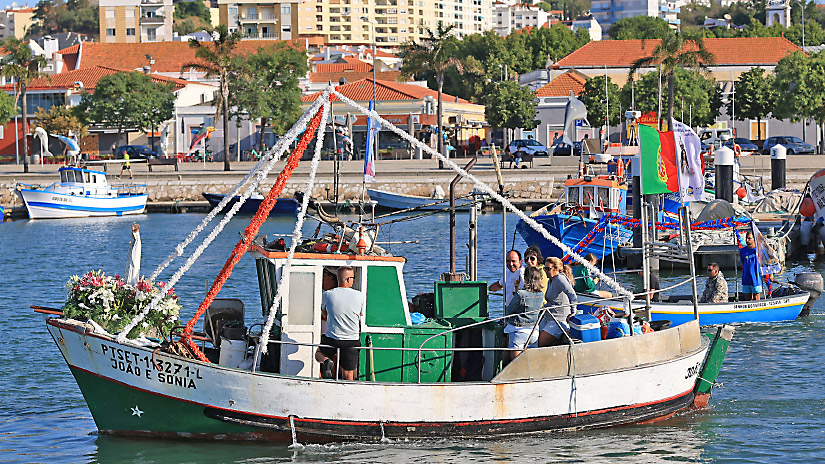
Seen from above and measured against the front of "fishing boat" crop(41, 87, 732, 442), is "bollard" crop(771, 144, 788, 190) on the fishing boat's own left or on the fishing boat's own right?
on the fishing boat's own right

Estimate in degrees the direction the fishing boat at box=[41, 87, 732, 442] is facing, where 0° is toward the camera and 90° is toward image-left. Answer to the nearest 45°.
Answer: approximately 90°

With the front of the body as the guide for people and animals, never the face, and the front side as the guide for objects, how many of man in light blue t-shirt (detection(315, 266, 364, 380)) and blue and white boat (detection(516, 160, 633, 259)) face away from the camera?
1

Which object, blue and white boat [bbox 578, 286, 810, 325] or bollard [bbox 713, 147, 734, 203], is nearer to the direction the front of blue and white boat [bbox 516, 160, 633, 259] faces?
the blue and white boat

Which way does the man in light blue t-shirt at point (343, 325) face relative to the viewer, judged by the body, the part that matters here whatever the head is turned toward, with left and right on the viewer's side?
facing away from the viewer

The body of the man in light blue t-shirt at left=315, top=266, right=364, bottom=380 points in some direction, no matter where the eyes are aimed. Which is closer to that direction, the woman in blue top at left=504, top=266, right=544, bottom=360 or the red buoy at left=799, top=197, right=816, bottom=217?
the red buoy

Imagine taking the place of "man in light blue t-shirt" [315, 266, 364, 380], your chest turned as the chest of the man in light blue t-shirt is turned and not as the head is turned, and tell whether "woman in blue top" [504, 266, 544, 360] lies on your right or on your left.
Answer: on your right

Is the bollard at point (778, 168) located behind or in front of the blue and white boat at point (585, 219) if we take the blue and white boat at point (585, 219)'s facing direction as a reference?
behind
